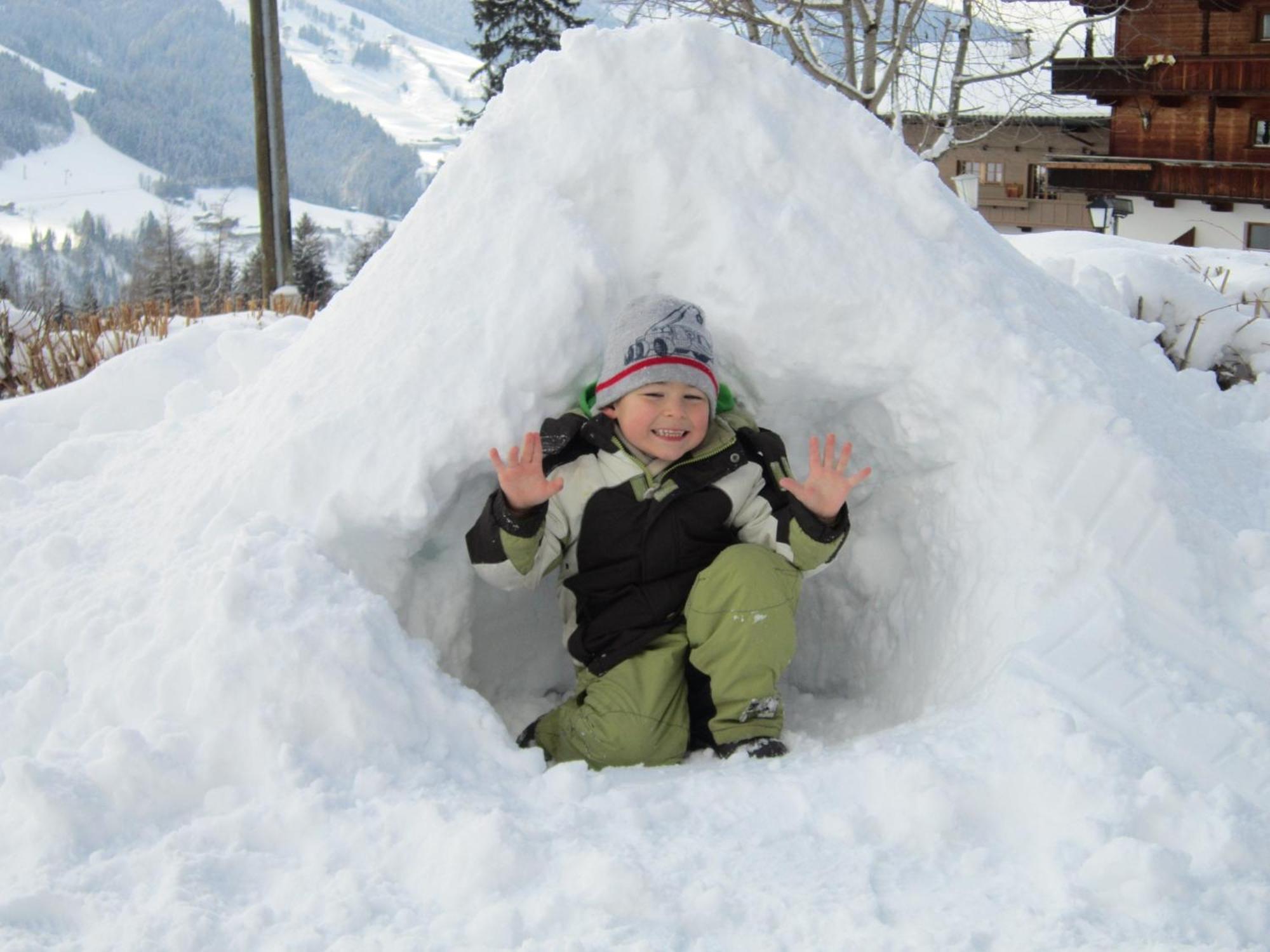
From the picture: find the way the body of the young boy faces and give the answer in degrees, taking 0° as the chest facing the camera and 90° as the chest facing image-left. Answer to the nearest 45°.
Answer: approximately 0°

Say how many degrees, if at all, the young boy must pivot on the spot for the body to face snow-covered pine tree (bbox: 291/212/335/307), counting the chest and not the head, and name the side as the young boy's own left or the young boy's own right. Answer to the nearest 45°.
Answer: approximately 180°

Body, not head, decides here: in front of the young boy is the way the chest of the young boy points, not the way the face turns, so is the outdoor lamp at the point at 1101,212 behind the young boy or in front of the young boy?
behind

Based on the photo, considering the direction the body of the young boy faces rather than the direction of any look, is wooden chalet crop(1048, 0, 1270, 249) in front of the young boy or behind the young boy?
behind

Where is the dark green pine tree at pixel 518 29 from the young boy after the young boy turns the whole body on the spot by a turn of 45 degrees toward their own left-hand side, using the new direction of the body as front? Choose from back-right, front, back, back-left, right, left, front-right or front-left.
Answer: back-left

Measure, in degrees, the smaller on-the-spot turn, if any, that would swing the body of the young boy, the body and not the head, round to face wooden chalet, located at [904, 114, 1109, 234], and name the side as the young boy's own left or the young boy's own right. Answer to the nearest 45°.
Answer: approximately 180°

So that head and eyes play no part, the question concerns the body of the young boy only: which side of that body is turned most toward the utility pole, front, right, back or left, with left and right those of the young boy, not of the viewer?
back
